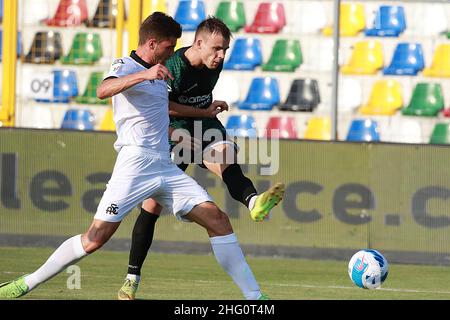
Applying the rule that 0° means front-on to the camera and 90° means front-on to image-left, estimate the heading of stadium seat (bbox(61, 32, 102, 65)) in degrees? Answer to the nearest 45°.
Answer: approximately 45°

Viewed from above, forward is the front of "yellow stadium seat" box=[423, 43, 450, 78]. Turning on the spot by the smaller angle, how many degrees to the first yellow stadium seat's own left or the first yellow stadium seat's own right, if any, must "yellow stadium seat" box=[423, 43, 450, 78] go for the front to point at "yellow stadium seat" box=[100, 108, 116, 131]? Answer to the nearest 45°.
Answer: approximately 45° to the first yellow stadium seat's own right

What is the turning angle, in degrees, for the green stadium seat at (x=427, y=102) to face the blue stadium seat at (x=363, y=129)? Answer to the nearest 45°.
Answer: approximately 45° to its right

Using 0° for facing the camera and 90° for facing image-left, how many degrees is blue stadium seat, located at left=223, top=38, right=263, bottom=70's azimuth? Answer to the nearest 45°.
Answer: approximately 45°

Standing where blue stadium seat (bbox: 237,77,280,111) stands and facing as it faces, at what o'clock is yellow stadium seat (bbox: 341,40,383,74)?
The yellow stadium seat is roughly at 7 o'clock from the blue stadium seat.
